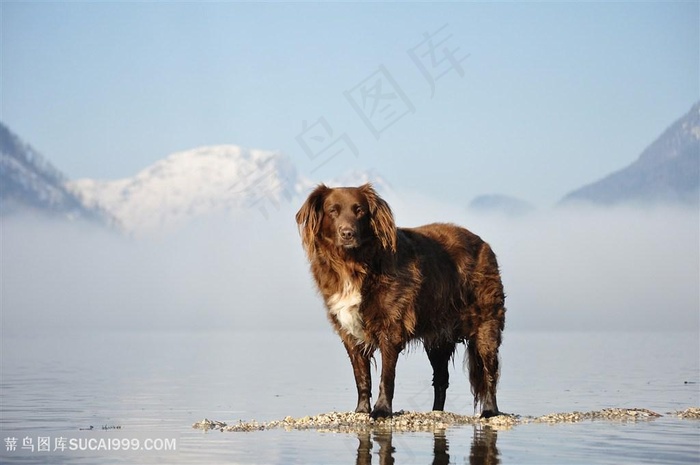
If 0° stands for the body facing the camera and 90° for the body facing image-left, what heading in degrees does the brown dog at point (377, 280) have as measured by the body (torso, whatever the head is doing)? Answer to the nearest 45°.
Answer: approximately 45°
